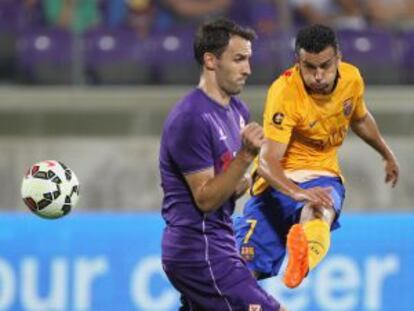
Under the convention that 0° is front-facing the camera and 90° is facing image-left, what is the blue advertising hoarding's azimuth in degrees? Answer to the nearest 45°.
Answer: approximately 0°

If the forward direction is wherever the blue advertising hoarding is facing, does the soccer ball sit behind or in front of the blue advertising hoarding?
in front
